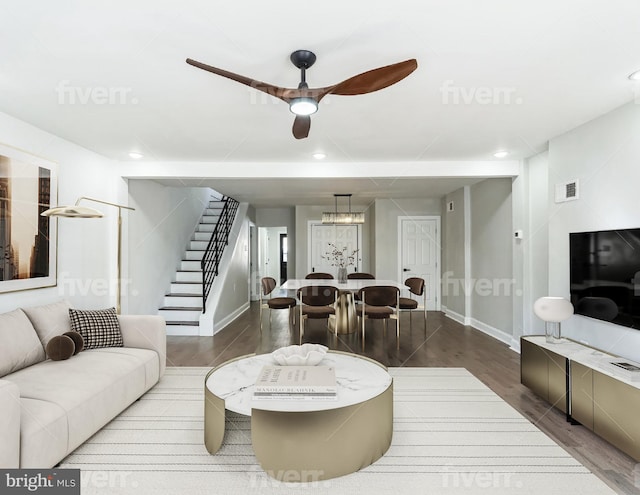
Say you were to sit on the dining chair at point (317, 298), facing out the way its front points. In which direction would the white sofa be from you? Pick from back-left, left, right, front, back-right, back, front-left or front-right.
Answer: back-left

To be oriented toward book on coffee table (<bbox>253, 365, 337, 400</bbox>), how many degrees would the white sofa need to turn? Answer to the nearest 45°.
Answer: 0° — it already faces it

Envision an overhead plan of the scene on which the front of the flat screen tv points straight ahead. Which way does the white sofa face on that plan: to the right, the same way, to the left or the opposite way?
the opposite way

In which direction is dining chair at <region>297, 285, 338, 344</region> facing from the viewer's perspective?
away from the camera

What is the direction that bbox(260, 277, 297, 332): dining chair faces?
to the viewer's right

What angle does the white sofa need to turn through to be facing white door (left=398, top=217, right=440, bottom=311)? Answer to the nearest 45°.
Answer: approximately 45° to its left

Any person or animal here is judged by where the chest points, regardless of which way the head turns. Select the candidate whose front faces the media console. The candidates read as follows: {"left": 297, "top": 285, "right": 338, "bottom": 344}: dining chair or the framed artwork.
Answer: the framed artwork

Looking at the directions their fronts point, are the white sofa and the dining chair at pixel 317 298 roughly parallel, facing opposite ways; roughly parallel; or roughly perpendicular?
roughly perpendicular
